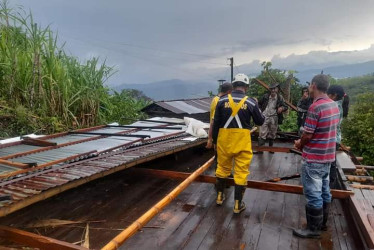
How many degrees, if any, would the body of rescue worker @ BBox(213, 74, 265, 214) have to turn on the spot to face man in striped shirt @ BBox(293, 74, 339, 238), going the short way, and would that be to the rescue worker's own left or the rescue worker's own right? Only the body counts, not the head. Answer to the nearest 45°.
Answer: approximately 135° to the rescue worker's own right

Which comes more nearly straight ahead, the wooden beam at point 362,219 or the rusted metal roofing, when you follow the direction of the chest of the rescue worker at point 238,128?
the rusted metal roofing

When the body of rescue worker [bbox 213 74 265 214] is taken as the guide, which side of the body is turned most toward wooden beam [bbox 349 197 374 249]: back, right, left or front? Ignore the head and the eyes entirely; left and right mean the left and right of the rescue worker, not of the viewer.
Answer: right

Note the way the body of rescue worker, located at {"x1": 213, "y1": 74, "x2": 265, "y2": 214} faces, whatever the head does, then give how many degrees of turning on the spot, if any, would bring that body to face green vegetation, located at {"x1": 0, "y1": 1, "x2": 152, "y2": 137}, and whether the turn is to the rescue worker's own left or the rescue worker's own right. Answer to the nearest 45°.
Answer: approximately 45° to the rescue worker's own left

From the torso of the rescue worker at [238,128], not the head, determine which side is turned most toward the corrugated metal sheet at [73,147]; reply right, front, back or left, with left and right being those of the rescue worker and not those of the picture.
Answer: left

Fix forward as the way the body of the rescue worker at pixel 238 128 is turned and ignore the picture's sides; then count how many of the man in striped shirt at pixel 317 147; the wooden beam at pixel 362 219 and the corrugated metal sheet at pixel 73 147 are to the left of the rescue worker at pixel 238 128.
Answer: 1

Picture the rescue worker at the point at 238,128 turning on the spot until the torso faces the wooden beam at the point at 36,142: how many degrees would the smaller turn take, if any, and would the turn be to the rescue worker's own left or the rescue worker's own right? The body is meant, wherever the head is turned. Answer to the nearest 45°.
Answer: approximately 90° to the rescue worker's own left

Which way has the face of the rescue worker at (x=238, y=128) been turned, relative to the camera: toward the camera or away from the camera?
away from the camera

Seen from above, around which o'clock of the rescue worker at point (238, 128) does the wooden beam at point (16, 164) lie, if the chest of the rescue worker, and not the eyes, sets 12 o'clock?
The wooden beam is roughly at 8 o'clock from the rescue worker.

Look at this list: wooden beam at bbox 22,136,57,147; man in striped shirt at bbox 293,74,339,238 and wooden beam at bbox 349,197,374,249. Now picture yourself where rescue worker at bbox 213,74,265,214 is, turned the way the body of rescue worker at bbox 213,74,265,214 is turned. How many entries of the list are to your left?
1

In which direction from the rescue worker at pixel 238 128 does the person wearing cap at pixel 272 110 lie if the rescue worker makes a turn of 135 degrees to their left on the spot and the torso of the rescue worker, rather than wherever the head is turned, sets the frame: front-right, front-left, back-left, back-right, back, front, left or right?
back-right

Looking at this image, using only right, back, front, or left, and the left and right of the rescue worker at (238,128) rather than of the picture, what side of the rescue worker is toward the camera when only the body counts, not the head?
back
